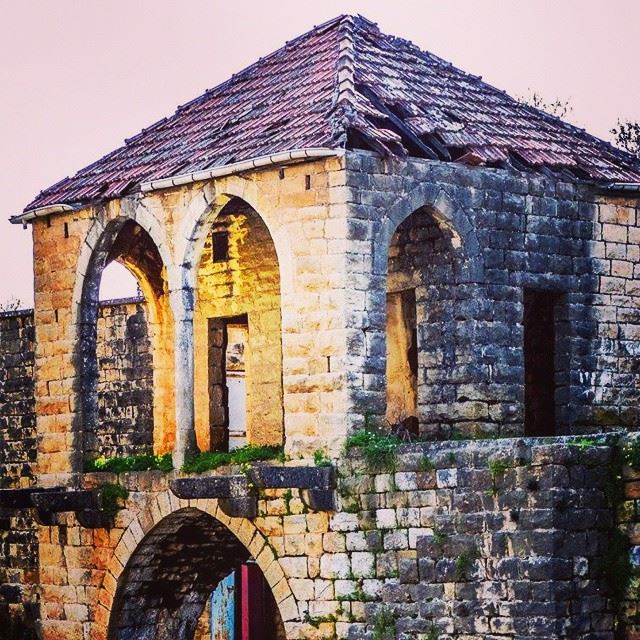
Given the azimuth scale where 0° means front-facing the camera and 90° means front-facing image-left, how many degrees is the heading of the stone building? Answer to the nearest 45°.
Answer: approximately 45°
